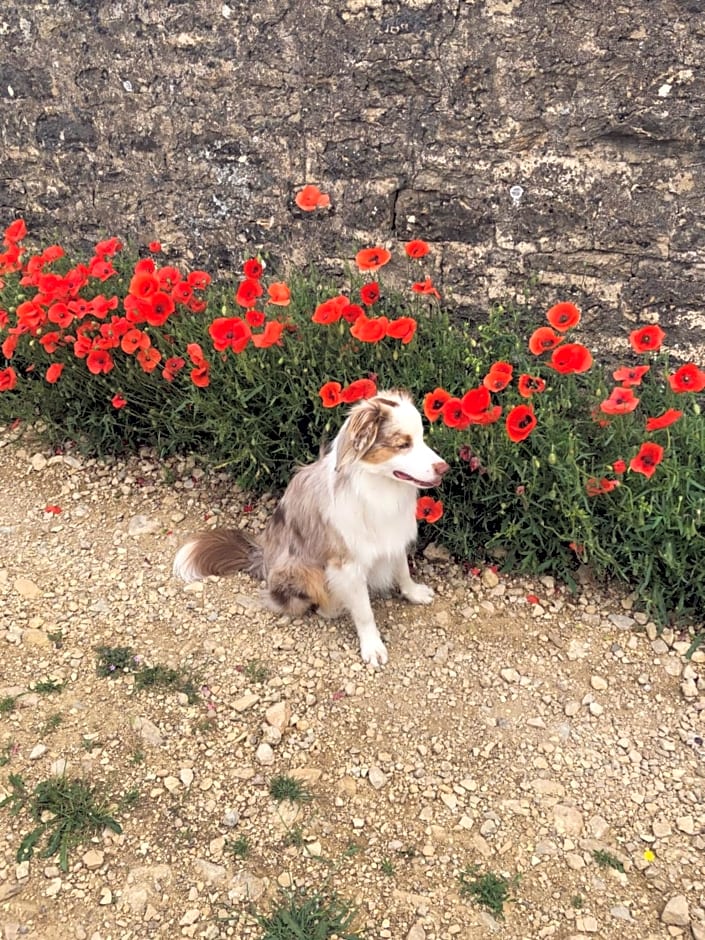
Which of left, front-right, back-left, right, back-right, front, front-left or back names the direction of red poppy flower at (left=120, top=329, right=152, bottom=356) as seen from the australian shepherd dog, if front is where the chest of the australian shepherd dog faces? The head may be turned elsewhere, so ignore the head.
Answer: back

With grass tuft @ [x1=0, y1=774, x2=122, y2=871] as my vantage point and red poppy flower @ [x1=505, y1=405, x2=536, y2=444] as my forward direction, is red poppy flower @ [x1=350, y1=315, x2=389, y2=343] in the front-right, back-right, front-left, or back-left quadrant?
front-left

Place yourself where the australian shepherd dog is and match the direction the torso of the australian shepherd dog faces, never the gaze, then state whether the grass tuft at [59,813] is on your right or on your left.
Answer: on your right

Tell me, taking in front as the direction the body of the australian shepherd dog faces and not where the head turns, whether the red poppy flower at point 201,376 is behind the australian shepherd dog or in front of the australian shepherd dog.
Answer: behind

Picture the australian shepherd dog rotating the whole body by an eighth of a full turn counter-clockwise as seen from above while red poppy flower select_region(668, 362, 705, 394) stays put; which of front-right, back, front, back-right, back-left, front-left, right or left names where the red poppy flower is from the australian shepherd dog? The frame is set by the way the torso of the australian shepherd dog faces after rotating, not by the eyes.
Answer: front

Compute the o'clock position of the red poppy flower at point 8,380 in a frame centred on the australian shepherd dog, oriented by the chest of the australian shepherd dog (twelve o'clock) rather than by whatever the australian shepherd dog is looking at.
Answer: The red poppy flower is roughly at 6 o'clock from the australian shepherd dog.

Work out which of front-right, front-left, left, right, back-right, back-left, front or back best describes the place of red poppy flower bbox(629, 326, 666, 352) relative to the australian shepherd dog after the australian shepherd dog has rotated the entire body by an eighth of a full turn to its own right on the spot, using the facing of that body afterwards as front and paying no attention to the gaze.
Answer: left

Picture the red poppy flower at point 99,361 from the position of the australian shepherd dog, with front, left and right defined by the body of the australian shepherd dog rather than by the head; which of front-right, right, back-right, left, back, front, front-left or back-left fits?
back

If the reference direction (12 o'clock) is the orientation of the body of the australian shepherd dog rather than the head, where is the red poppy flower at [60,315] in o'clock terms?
The red poppy flower is roughly at 6 o'clock from the australian shepherd dog.

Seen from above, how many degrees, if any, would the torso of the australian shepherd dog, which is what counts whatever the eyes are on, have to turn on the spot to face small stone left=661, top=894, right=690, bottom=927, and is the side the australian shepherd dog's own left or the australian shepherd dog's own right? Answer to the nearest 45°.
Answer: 0° — it already faces it

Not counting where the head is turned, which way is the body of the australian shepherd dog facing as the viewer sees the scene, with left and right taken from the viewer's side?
facing the viewer and to the right of the viewer

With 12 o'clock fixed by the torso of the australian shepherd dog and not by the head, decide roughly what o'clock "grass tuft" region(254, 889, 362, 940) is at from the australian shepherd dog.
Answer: The grass tuft is roughly at 2 o'clock from the australian shepherd dog.

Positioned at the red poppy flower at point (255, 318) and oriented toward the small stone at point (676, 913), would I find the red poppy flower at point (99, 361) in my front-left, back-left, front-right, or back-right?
back-right

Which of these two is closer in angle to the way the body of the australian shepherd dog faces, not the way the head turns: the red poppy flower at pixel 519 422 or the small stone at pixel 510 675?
the small stone

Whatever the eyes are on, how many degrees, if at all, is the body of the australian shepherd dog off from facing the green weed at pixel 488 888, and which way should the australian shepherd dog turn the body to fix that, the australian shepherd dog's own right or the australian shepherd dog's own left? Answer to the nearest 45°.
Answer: approximately 45° to the australian shepherd dog's own right

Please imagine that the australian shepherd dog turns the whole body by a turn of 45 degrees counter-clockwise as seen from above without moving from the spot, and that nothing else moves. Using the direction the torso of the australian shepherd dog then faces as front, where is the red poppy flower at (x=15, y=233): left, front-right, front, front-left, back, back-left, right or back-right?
back-left

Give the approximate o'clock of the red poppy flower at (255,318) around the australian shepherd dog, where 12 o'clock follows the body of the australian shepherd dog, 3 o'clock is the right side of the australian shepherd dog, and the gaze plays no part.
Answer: The red poppy flower is roughly at 7 o'clock from the australian shepherd dog.
